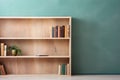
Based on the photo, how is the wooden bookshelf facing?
toward the camera
